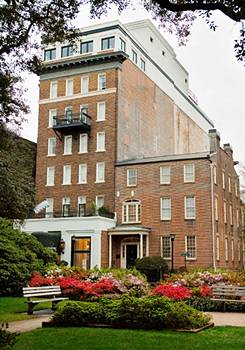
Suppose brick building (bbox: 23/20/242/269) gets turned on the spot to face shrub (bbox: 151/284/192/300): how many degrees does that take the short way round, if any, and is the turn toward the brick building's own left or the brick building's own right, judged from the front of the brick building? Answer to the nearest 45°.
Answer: approximately 45° to the brick building's own left

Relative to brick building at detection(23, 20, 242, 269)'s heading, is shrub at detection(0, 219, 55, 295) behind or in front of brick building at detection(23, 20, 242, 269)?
in front

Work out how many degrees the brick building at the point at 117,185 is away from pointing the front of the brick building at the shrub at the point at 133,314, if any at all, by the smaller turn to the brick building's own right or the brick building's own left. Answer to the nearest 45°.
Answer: approximately 45° to the brick building's own left

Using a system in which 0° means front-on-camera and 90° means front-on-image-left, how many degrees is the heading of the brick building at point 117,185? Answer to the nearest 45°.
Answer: approximately 45°
